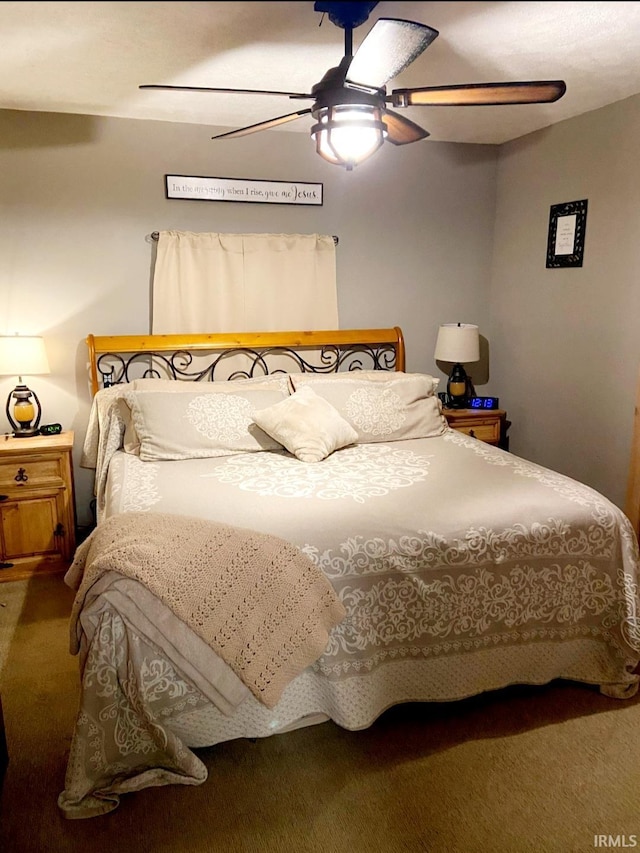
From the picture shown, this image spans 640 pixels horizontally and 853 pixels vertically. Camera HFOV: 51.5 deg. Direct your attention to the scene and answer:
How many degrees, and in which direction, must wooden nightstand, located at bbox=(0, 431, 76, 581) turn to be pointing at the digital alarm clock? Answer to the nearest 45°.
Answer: approximately 90° to its left

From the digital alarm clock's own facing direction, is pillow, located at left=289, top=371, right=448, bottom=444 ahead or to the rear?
ahead

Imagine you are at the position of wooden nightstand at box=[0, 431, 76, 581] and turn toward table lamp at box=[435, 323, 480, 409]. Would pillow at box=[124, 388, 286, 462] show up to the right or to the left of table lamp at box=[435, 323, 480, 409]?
right

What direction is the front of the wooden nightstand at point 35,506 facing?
toward the camera

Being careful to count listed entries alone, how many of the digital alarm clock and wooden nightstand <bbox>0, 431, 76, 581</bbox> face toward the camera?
2

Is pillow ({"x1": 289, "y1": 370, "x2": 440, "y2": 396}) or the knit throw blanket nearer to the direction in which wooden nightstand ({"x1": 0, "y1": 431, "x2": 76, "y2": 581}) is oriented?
the knit throw blanket

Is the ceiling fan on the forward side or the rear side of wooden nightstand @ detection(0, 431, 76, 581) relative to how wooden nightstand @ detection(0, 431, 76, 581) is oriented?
on the forward side

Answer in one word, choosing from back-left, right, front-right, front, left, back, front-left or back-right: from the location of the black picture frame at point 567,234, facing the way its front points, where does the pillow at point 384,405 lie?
front

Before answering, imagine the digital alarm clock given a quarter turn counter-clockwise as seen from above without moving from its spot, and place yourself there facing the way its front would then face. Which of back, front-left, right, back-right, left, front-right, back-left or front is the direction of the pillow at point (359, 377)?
back-right

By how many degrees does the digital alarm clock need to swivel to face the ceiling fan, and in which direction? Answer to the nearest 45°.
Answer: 0° — it already faces it

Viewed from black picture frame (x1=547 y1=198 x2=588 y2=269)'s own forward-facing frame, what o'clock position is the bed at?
The bed is roughly at 11 o'clock from the black picture frame.

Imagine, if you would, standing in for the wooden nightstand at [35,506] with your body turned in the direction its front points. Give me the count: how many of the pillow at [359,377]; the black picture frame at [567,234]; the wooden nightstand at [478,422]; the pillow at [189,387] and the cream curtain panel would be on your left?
5

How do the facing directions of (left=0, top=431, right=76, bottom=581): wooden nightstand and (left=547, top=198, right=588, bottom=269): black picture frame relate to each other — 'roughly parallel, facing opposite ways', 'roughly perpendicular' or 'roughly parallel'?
roughly perpendicular
